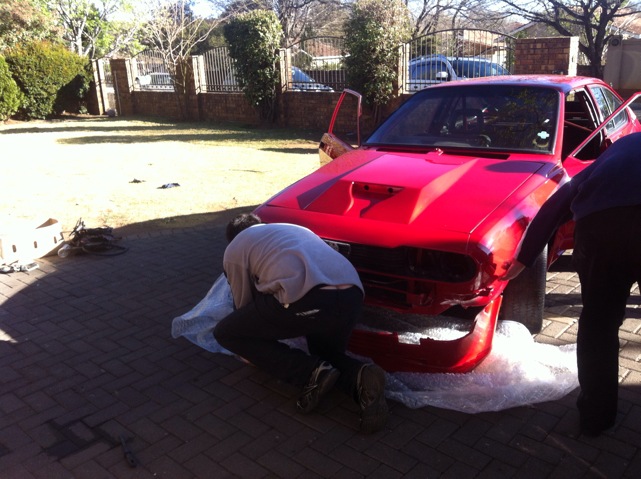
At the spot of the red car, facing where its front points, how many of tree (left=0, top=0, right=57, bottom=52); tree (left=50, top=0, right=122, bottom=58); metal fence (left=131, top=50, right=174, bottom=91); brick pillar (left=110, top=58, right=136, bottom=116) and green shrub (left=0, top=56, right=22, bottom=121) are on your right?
5

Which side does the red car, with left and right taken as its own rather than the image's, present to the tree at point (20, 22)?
right

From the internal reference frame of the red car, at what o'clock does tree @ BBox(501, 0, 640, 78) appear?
The tree is roughly at 5 o'clock from the red car.

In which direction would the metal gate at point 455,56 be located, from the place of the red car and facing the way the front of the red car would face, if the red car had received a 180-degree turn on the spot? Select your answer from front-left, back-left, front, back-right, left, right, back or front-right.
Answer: front-left

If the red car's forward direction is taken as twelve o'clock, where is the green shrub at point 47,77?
The green shrub is roughly at 3 o'clock from the red car.

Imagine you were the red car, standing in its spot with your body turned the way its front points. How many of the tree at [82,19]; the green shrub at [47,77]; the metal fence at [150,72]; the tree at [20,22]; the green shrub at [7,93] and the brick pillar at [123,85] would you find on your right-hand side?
6

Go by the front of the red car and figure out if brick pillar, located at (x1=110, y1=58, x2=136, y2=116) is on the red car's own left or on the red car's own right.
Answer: on the red car's own right

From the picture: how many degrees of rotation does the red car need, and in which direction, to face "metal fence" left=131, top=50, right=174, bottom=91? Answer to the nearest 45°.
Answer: approximately 90° to its right

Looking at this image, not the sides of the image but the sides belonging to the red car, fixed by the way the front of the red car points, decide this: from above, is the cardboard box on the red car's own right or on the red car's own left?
on the red car's own right

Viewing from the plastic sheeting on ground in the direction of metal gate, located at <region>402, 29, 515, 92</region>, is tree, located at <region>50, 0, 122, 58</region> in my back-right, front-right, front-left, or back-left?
front-left

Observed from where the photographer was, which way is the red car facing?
facing the viewer and to the left of the viewer

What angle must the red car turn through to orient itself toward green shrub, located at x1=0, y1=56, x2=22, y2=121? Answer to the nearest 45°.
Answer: approximately 90° to its right

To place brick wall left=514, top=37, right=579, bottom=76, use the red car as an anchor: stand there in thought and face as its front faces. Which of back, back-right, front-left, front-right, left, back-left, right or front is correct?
back-right

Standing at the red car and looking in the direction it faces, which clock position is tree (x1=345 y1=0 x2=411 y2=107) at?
The tree is roughly at 4 o'clock from the red car.
